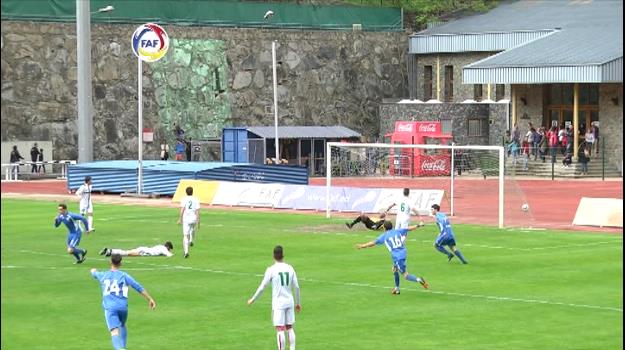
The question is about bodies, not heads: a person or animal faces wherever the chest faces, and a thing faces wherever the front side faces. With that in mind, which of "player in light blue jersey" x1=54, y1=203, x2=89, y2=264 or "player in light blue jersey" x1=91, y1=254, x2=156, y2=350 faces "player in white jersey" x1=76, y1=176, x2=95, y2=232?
"player in light blue jersey" x1=91, y1=254, x2=156, y2=350

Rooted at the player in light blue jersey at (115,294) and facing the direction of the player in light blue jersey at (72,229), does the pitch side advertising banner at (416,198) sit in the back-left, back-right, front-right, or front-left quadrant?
front-right

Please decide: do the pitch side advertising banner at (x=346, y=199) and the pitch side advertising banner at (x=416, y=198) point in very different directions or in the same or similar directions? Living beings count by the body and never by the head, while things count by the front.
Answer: same or similar directions

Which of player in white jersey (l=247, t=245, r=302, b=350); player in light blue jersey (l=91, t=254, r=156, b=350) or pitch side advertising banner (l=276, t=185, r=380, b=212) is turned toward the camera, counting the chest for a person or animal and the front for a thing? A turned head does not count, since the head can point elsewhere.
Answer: the pitch side advertising banner

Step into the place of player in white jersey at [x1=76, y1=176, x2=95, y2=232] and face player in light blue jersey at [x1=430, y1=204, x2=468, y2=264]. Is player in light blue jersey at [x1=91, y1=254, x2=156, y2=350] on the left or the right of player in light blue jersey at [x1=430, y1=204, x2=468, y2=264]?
right

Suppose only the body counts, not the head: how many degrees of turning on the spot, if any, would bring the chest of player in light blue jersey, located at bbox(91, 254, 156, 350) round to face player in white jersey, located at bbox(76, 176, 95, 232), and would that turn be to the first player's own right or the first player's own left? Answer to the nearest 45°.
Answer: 0° — they already face them

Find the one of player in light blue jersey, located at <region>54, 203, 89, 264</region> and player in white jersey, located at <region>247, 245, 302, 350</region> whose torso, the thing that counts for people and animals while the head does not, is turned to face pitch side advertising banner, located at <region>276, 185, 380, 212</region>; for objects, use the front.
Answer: the player in white jersey

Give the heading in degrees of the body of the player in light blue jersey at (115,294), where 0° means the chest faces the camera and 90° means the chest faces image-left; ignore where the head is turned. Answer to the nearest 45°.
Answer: approximately 180°

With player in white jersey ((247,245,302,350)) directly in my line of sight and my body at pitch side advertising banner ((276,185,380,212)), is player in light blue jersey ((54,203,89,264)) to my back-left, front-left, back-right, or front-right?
front-right

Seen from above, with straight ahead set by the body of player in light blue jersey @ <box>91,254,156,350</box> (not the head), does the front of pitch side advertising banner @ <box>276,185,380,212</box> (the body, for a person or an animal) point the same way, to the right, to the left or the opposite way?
the opposite way

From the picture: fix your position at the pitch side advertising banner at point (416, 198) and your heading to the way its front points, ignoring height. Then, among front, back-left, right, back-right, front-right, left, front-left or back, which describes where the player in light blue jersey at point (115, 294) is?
front

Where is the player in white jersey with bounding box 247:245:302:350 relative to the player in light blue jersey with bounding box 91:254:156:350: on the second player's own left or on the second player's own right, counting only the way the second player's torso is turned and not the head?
on the second player's own right

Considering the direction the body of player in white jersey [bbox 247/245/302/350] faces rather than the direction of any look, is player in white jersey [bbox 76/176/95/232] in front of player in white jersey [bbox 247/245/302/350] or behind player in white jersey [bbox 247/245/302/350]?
in front

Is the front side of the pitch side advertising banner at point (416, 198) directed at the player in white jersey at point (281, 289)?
yes

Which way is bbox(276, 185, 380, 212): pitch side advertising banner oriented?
toward the camera

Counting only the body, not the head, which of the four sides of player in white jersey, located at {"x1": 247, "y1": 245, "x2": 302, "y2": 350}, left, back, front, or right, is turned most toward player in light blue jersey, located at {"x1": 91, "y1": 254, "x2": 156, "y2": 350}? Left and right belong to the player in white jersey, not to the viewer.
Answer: left

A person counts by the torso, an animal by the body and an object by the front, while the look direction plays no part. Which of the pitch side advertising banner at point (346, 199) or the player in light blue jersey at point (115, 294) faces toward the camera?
the pitch side advertising banner

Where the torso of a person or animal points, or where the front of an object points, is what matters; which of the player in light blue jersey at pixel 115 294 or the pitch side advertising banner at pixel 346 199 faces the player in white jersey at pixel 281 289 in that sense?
the pitch side advertising banner
